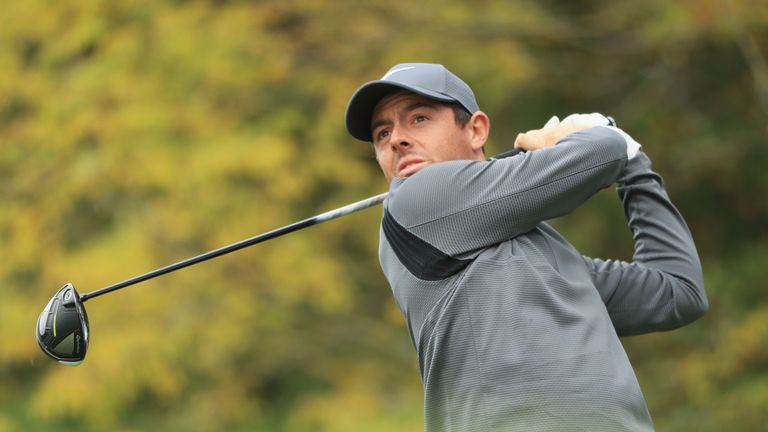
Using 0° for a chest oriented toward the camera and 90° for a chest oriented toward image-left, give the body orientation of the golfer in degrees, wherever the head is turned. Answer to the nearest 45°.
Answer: approximately 0°
